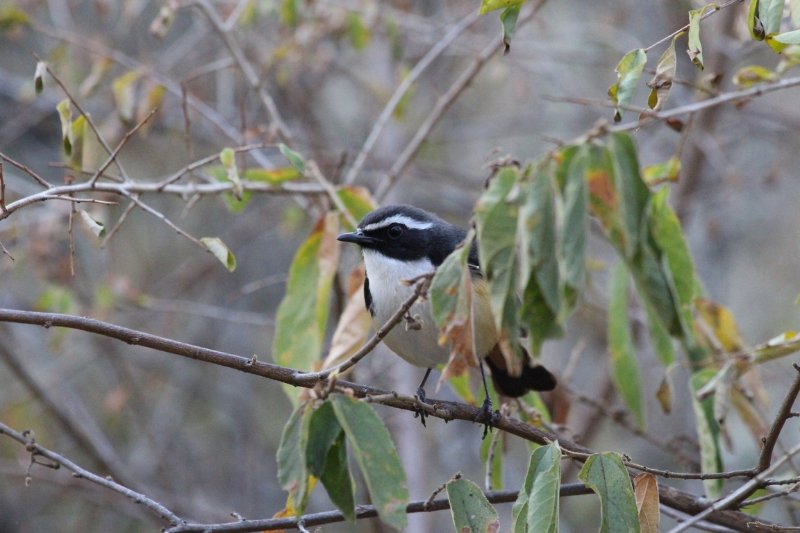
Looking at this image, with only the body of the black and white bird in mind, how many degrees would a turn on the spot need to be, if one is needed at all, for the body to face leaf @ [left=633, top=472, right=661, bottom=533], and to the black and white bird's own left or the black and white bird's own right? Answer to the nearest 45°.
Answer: approximately 90° to the black and white bird's own left

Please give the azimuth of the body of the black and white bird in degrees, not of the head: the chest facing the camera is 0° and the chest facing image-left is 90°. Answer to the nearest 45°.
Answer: approximately 45°

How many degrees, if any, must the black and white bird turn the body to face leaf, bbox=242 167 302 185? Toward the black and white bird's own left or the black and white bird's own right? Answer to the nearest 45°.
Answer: approximately 45° to the black and white bird's own right

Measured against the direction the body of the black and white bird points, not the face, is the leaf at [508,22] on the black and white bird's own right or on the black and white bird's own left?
on the black and white bird's own left

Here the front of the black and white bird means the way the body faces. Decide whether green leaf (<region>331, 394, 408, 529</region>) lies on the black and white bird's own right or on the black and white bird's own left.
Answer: on the black and white bird's own right

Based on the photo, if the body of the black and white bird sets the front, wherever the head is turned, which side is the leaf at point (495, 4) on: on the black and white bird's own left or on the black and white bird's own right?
on the black and white bird's own left

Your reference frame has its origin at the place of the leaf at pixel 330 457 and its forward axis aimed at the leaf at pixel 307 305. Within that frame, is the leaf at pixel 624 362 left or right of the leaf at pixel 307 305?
right

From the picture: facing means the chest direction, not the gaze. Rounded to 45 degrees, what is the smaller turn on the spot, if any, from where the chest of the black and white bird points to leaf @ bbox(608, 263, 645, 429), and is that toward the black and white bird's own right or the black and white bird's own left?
approximately 135° to the black and white bird's own left
